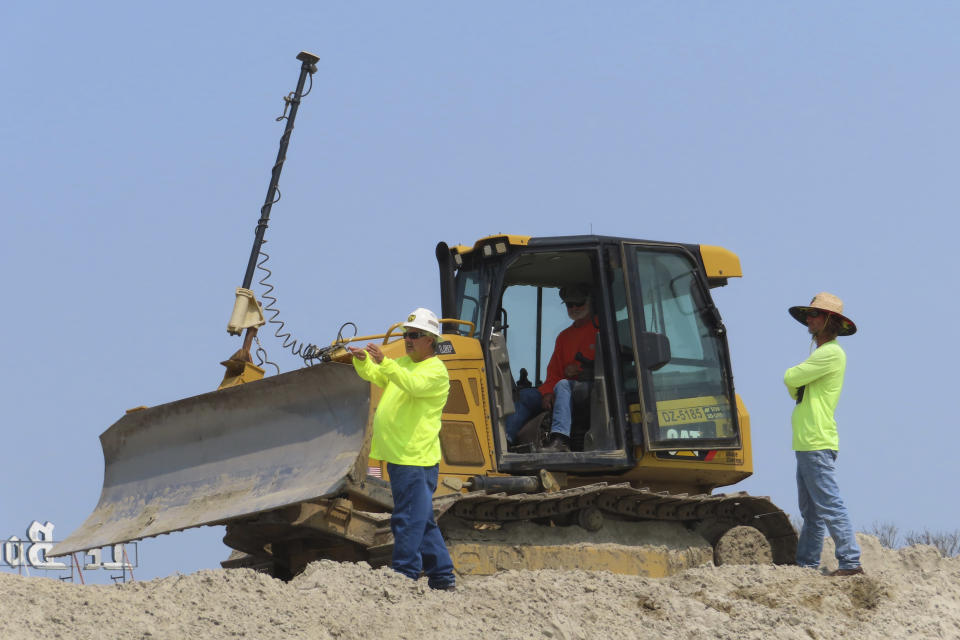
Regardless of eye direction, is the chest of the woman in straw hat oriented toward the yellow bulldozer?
yes

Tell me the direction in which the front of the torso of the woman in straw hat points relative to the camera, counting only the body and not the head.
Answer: to the viewer's left

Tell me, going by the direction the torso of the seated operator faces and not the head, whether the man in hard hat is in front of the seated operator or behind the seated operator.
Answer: in front

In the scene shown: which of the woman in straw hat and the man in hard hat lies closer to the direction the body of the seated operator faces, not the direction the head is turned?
the man in hard hat

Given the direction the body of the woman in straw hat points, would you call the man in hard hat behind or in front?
in front

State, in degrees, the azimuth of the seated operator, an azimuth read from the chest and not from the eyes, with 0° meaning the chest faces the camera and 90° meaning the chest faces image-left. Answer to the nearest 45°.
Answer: approximately 45°
